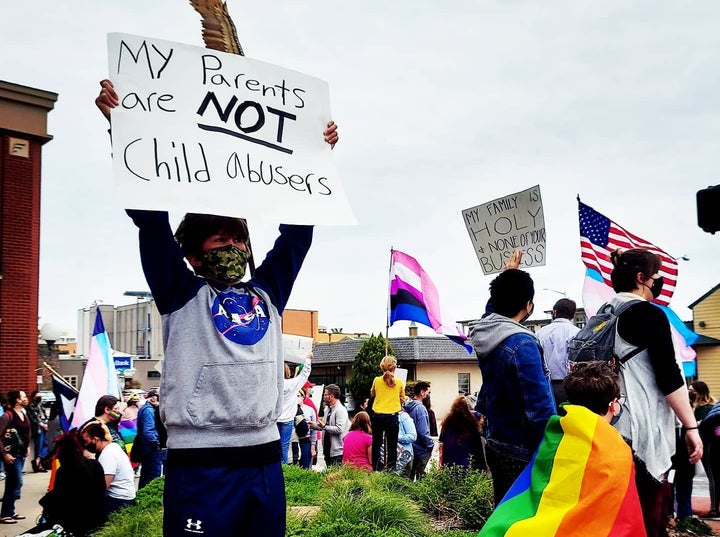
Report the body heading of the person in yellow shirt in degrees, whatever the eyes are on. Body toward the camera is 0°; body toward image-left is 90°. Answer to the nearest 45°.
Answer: approximately 180°

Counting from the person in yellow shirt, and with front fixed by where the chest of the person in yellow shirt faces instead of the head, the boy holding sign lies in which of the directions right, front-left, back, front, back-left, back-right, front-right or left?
back

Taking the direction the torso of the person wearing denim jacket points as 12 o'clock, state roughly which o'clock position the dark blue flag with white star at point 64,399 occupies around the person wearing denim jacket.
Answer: The dark blue flag with white star is roughly at 9 o'clock from the person wearing denim jacket.

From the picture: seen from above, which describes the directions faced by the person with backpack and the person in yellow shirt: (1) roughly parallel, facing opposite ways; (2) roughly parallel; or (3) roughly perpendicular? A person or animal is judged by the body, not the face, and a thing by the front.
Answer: roughly perpendicular

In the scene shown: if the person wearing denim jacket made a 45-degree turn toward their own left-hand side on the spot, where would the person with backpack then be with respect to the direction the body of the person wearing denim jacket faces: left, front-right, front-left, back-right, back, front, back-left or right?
right

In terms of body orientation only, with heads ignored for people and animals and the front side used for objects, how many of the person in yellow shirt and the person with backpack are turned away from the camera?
1

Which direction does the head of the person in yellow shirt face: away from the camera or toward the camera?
away from the camera

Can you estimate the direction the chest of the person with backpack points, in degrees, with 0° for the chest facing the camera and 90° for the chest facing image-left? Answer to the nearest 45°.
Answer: approximately 270°

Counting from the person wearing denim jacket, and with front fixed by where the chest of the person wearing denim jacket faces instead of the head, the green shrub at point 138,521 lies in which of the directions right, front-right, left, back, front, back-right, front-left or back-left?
left

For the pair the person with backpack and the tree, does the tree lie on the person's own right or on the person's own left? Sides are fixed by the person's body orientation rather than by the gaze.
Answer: on the person's own left

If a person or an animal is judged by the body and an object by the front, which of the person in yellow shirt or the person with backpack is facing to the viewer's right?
the person with backpack

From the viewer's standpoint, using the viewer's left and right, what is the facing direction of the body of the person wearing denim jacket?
facing away from the viewer and to the right of the viewer

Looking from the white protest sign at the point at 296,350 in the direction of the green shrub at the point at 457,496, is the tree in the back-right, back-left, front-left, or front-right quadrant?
back-left

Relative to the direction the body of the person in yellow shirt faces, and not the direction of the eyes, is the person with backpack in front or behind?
behind

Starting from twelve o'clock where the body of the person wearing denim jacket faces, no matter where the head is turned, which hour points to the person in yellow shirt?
The person in yellow shirt is roughly at 10 o'clock from the person wearing denim jacket.
